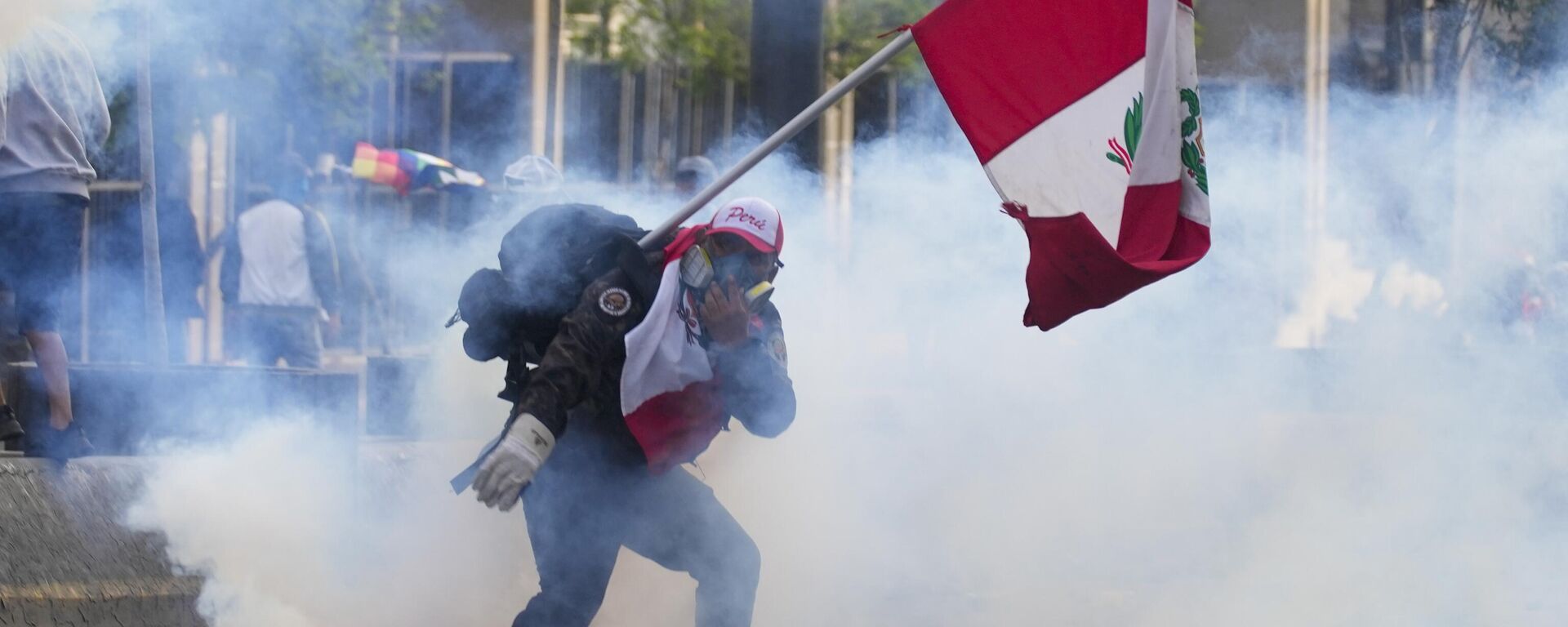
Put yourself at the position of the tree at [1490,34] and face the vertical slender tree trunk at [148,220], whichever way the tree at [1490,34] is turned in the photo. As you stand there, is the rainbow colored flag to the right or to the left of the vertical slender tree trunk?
right

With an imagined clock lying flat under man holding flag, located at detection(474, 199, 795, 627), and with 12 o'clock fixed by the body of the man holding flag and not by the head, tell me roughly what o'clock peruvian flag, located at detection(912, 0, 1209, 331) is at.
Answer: The peruvian flag is roughly at 10 o'clock from the man holding flag.

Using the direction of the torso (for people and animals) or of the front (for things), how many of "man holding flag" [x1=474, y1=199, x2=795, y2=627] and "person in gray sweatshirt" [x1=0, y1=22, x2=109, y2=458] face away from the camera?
1

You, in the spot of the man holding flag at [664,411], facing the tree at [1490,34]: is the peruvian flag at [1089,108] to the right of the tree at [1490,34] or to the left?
right

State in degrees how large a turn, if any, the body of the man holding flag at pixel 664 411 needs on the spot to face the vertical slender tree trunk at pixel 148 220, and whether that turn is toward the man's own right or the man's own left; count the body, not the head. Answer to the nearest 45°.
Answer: approximately 180°

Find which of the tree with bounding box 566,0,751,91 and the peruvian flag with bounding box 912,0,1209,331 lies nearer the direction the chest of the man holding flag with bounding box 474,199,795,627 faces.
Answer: the peruvian flag

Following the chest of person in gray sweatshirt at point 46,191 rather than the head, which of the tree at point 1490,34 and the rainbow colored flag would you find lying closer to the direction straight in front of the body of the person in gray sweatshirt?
the rainbow colored flag

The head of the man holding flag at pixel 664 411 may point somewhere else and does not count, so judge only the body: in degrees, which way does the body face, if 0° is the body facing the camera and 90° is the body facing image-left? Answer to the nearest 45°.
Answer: approximately 315°

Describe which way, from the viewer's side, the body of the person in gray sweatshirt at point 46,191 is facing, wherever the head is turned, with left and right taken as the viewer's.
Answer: facing away from the viewer

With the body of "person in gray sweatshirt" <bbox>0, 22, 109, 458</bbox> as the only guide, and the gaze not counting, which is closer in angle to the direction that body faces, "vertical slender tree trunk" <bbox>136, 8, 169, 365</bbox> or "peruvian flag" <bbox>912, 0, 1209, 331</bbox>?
the vertical slender tree trunk

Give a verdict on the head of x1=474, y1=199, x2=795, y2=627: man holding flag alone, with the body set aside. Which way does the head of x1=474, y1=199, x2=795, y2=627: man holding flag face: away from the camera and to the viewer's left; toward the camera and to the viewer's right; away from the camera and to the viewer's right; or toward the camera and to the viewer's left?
toward the camera and to the viewer's right

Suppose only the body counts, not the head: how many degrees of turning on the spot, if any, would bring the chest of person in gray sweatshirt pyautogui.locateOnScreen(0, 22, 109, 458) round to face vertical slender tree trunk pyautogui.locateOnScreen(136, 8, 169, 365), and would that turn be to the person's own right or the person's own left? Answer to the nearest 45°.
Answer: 0° — they already face it

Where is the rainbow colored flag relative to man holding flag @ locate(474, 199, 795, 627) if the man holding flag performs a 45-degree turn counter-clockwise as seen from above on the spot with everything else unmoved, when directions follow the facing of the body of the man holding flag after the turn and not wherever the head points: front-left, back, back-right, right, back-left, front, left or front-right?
left
